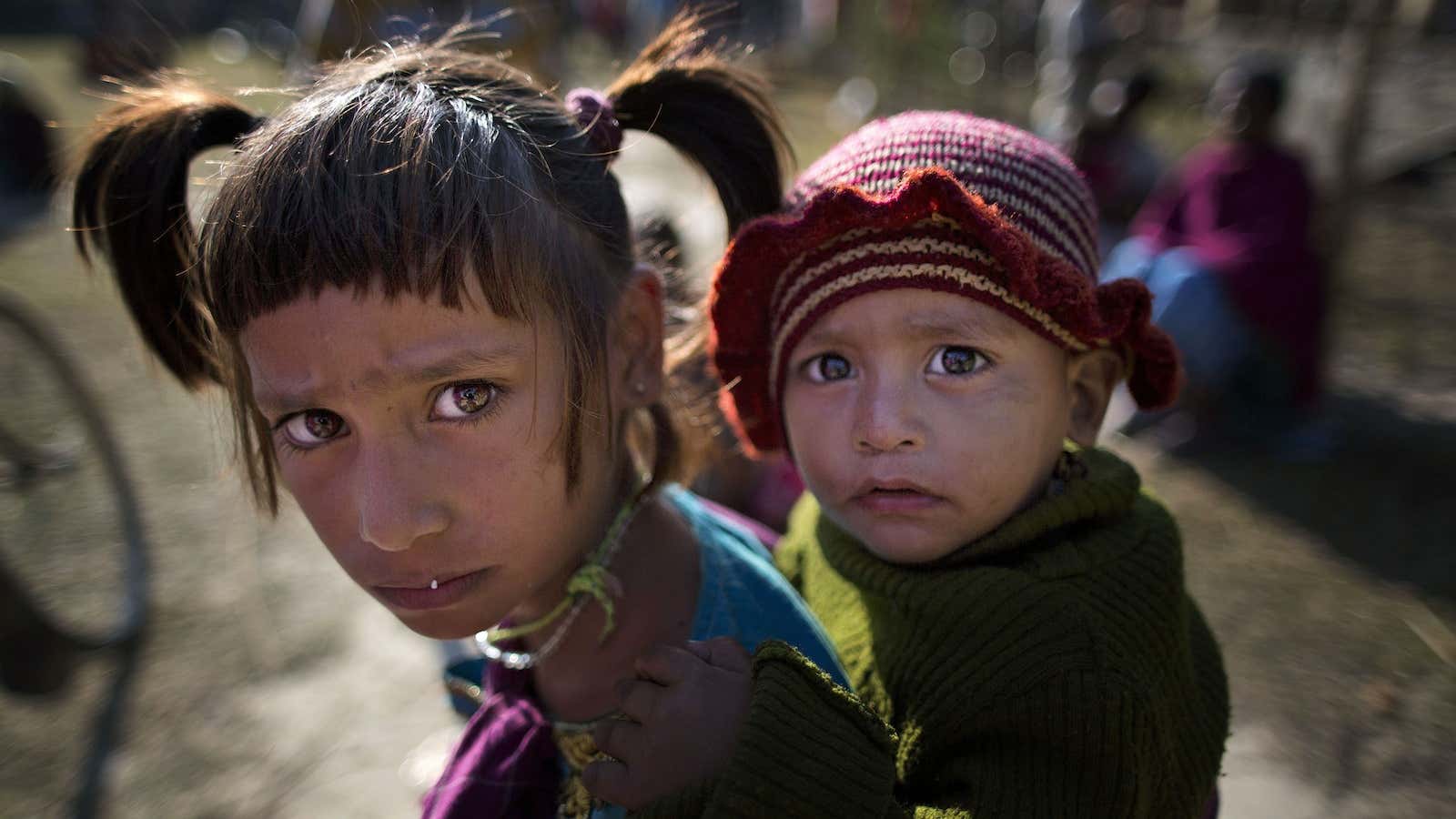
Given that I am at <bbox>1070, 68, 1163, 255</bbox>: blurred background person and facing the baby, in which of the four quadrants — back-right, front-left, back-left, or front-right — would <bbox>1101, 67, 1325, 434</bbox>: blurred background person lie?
front-left

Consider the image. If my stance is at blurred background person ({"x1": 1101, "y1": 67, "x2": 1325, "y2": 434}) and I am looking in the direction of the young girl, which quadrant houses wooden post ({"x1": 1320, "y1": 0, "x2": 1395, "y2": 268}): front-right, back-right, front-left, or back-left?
back-left

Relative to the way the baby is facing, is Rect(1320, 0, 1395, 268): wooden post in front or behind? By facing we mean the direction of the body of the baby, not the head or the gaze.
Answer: behind

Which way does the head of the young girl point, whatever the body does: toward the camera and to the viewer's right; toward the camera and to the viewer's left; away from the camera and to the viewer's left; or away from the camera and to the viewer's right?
toward the camera and to the viewer's left

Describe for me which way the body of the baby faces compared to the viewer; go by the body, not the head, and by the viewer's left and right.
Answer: facing the viewer and to the left of the viewer

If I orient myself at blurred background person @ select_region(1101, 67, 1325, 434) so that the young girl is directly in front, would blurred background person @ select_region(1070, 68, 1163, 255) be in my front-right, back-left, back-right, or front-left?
back-right

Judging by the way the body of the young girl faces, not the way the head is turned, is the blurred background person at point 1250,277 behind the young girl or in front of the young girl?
behind

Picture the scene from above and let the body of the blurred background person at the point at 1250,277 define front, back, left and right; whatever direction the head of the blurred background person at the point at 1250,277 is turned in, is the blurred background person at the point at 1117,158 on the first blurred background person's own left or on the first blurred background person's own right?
on the first blurred background person's own right

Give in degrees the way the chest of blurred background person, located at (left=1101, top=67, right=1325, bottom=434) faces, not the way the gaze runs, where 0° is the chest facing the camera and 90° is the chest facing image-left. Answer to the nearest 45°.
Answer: approximately 45°

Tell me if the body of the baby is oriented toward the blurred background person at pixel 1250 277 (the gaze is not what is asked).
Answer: no

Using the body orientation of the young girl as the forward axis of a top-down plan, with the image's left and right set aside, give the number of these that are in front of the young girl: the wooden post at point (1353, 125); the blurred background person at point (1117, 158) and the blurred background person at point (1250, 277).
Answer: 0

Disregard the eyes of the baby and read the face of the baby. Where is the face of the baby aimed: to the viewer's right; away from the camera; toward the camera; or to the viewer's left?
toward the camera

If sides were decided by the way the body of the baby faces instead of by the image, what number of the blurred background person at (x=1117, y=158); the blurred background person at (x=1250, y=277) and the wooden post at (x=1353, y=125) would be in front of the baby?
0
